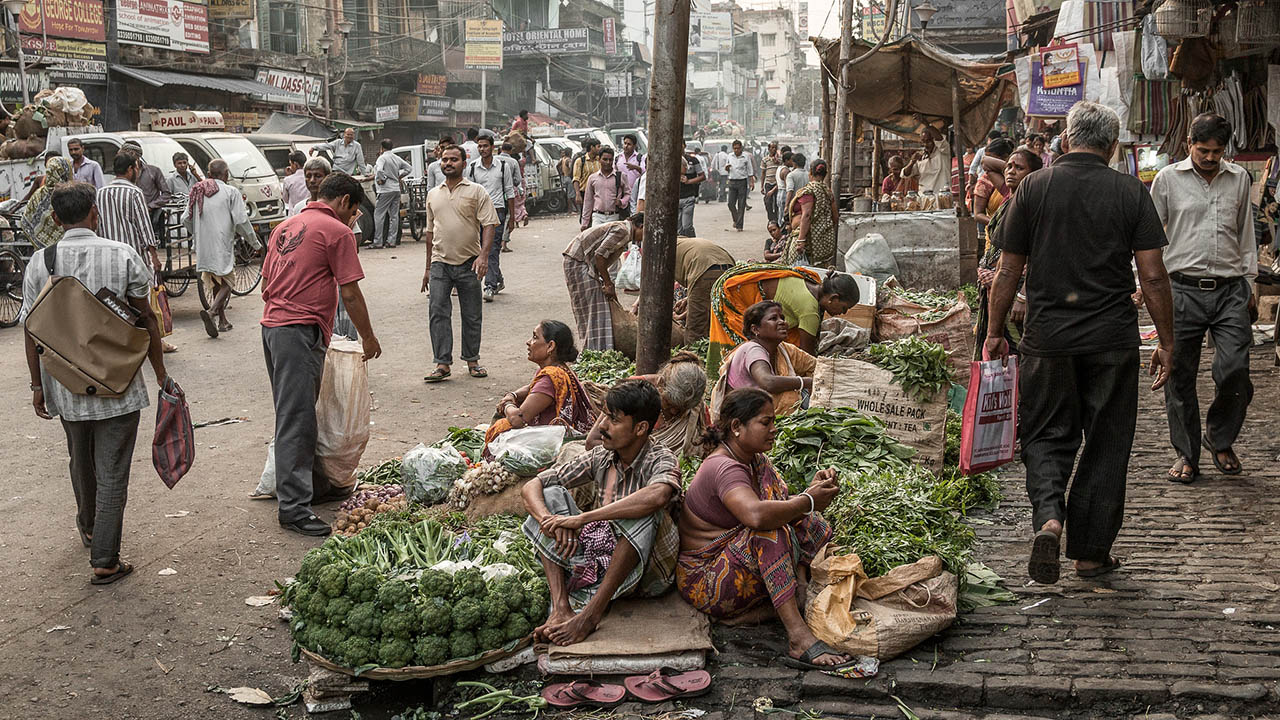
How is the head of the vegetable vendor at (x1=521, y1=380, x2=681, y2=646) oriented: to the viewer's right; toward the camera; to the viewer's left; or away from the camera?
to the viewer's left

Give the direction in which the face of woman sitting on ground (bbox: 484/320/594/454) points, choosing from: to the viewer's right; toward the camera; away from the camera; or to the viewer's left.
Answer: to the viewer's left

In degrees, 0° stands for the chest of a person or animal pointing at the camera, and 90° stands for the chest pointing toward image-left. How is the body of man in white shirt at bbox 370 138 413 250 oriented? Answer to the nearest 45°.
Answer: approximately 135°

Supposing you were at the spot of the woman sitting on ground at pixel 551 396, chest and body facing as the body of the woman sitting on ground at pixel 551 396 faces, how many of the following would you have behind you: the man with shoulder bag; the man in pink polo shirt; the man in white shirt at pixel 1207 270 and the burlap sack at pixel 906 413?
2

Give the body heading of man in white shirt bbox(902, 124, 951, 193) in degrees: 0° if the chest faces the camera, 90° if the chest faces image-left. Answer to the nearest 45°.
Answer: approximately 45°

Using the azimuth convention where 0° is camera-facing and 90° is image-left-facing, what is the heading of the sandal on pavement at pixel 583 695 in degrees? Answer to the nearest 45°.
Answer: approximately 90°

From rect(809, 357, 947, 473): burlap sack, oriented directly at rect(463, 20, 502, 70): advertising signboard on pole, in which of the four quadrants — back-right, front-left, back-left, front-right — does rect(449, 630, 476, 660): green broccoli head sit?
back-left

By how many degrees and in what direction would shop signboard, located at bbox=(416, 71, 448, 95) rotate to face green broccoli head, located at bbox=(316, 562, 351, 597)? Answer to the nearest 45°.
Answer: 0° — it already faces it

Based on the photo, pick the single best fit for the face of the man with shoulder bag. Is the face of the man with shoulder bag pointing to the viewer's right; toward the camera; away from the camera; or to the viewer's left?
away from the camera

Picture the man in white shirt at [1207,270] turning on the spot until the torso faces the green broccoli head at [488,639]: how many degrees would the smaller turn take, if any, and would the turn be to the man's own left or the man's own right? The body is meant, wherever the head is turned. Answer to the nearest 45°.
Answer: approximately 45° to the man's own right

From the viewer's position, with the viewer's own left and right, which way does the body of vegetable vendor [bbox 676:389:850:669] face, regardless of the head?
facing to the right of the viewer

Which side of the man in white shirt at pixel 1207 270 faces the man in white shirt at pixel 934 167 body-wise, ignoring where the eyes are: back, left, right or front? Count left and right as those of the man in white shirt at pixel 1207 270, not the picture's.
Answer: back
